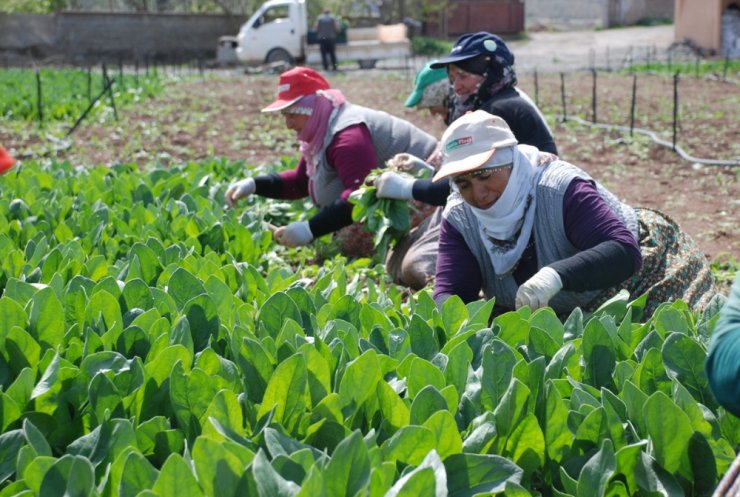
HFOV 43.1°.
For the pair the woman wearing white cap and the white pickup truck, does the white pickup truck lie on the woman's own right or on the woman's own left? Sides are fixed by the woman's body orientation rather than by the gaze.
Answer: on the woman's own right

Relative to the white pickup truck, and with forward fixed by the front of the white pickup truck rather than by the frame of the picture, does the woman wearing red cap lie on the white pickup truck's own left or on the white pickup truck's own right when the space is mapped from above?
on the white pickup truck's own left

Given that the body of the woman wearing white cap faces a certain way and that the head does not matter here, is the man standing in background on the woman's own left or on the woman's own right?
on the woman's own right

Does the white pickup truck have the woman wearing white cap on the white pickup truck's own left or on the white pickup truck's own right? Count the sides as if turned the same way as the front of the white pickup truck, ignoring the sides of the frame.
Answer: on the white pickup truck's own left

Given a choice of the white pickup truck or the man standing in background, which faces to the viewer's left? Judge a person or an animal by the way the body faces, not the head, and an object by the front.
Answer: the white pickup truck

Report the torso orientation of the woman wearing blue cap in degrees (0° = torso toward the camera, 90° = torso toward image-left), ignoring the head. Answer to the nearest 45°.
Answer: approximately 90°

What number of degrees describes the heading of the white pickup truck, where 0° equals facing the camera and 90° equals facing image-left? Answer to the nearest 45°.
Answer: approximately 90°

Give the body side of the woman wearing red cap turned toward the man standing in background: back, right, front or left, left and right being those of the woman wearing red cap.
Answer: right

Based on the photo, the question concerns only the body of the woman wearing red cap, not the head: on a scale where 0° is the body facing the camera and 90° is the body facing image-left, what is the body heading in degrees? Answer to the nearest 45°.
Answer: approximately 90°

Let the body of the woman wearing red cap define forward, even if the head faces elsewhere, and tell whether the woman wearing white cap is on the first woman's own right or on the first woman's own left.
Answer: on the first woman's own left
